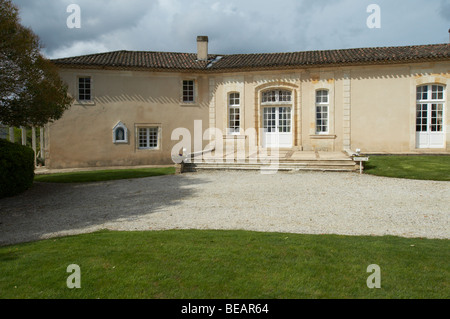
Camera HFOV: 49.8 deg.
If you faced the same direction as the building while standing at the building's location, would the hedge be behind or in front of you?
in front

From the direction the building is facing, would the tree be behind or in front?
in front

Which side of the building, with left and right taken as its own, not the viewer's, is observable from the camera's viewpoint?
front
